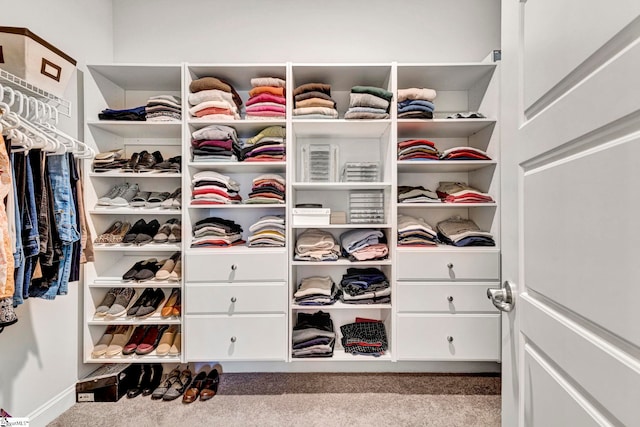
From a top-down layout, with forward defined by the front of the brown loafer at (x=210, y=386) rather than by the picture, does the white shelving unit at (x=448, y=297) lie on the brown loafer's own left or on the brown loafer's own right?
on the brown loafer's own left

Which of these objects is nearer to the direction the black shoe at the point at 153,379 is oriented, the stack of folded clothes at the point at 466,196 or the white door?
the white door

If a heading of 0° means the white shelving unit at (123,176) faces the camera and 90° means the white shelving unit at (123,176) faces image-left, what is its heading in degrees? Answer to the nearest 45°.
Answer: approximately 0°

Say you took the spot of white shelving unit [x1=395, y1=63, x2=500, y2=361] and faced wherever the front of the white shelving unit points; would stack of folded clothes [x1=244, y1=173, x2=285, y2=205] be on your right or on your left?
on your right

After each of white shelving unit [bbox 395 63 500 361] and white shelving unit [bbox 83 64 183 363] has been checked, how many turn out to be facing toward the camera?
2

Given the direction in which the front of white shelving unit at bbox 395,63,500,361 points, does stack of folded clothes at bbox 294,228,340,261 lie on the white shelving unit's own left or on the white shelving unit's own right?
on the white shelving unit's own right

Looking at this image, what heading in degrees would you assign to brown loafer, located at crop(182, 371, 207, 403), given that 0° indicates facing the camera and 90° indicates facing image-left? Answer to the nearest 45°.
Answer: approximately 45°
